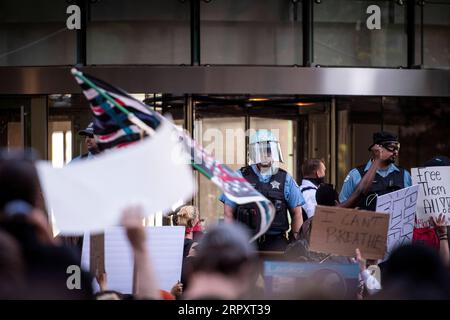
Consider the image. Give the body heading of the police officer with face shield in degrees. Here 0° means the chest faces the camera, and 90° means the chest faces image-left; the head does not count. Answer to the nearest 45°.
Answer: approximately 0°

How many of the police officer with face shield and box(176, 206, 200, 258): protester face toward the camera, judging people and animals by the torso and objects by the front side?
1

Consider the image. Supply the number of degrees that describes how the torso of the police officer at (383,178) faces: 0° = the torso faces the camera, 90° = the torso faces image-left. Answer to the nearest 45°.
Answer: approximately 315°

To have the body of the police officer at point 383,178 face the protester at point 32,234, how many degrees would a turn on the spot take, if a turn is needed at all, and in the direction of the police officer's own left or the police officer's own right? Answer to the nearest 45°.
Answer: approximately 45° to the police officer's own right

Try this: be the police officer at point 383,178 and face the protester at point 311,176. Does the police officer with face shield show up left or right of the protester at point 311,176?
left

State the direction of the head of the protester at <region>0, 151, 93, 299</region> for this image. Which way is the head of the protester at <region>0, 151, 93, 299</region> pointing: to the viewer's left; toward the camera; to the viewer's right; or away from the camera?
away from the camera

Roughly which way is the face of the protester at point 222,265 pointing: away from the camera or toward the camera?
away from the camera
